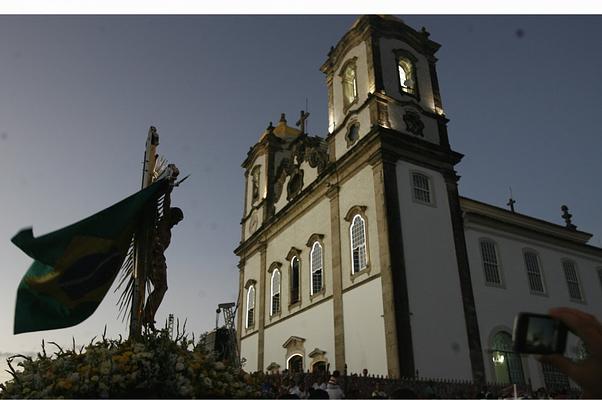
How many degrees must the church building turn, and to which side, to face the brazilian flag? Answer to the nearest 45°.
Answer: approximately 45° to its left

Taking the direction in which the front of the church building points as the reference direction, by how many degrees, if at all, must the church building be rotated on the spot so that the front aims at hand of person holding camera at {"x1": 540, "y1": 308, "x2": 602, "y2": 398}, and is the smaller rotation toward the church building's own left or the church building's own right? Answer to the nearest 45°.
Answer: approximately 45° to the church building's own left

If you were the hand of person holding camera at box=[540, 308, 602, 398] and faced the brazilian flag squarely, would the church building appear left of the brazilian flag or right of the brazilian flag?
right

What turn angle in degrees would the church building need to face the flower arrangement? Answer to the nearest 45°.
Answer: approximately 45° to its left

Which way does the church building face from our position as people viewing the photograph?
facing the viewer and to the left of the viewer
